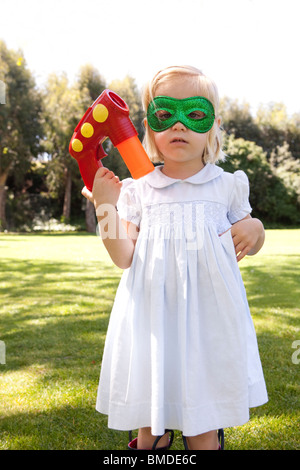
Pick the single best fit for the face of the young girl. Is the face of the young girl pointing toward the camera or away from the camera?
toward the camera

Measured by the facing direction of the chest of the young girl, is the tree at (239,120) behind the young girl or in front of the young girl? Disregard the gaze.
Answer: behind

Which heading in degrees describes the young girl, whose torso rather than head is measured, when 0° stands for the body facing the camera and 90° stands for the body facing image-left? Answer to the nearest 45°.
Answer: approximately 0°

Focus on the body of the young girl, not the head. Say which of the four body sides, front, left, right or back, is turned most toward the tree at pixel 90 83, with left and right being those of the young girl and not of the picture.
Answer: back

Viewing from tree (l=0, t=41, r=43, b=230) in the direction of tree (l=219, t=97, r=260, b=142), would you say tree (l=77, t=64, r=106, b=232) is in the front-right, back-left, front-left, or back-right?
front-right

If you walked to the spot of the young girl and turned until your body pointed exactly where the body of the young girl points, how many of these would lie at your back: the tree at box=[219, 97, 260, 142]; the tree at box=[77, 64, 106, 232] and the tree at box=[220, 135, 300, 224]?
3

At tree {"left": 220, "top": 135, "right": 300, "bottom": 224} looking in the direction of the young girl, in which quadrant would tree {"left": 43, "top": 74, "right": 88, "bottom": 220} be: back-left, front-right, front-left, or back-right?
front-right

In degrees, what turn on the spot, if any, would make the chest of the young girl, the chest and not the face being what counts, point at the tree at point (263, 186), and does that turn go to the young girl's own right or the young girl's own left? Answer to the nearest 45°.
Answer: approximately 180°

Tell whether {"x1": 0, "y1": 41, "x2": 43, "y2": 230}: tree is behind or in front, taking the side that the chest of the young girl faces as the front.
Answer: behind

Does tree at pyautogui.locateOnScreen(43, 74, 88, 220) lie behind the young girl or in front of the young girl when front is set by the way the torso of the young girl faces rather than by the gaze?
behind

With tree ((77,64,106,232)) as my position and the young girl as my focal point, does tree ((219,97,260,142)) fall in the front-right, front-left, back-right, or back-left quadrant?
back-left
